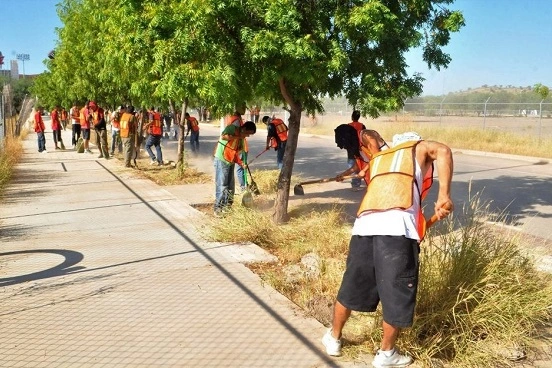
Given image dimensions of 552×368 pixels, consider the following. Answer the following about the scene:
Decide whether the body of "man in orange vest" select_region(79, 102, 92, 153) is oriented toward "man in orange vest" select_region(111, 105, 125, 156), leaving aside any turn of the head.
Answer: no

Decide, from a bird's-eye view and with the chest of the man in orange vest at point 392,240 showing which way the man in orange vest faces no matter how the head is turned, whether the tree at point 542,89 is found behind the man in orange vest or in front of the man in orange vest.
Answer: in front

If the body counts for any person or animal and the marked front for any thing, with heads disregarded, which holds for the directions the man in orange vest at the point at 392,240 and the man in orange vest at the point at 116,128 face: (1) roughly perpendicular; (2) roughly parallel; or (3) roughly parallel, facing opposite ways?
roughly parallel

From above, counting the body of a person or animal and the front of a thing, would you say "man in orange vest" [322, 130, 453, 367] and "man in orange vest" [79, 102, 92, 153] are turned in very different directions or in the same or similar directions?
same or similar directions

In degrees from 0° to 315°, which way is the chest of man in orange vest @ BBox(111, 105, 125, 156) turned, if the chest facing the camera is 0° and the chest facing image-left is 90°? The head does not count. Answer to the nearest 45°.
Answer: approximately 270°

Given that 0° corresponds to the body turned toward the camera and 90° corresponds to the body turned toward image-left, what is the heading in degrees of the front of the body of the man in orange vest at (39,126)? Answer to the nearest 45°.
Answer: approximately 270°

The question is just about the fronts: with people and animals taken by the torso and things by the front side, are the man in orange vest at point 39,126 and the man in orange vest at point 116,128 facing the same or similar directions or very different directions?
same or similar directions

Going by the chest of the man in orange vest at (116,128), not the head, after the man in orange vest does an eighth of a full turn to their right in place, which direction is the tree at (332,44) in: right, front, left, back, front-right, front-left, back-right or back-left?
front-right
